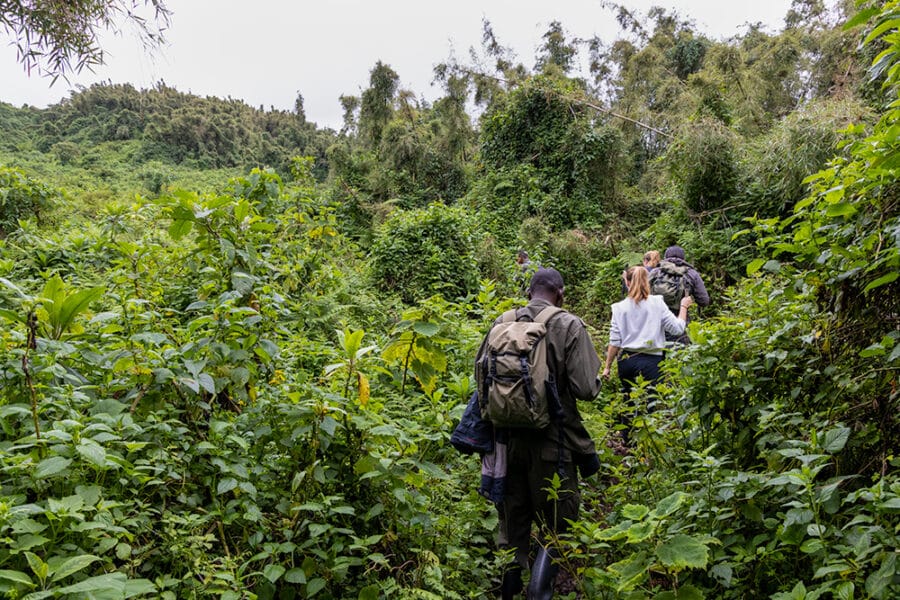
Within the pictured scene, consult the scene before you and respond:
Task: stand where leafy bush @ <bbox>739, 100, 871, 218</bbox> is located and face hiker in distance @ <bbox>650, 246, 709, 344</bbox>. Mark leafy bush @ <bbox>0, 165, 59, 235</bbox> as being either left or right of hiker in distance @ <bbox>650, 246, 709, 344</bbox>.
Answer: right

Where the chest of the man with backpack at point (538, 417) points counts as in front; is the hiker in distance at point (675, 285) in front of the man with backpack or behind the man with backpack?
in front

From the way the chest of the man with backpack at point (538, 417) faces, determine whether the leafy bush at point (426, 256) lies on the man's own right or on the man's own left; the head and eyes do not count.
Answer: on the man's own left

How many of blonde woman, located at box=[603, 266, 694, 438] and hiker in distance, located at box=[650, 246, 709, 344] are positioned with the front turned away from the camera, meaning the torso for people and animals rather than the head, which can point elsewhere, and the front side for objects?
2

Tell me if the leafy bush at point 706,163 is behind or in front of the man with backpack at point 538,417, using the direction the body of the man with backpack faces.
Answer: in front

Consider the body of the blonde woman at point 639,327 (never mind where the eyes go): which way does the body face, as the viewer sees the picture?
away from the camera

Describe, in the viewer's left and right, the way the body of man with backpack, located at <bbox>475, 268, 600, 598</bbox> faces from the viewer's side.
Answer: facing away from the viewer and to the right of the viewer

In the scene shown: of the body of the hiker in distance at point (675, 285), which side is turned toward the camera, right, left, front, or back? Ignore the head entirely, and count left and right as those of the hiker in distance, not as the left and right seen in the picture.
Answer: back

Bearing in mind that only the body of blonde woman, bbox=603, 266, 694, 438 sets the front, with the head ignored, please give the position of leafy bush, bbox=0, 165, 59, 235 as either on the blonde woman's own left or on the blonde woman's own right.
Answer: on the blonde woman's own left

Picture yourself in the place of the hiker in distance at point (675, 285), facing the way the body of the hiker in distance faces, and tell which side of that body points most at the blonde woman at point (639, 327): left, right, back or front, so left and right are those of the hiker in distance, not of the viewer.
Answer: back
